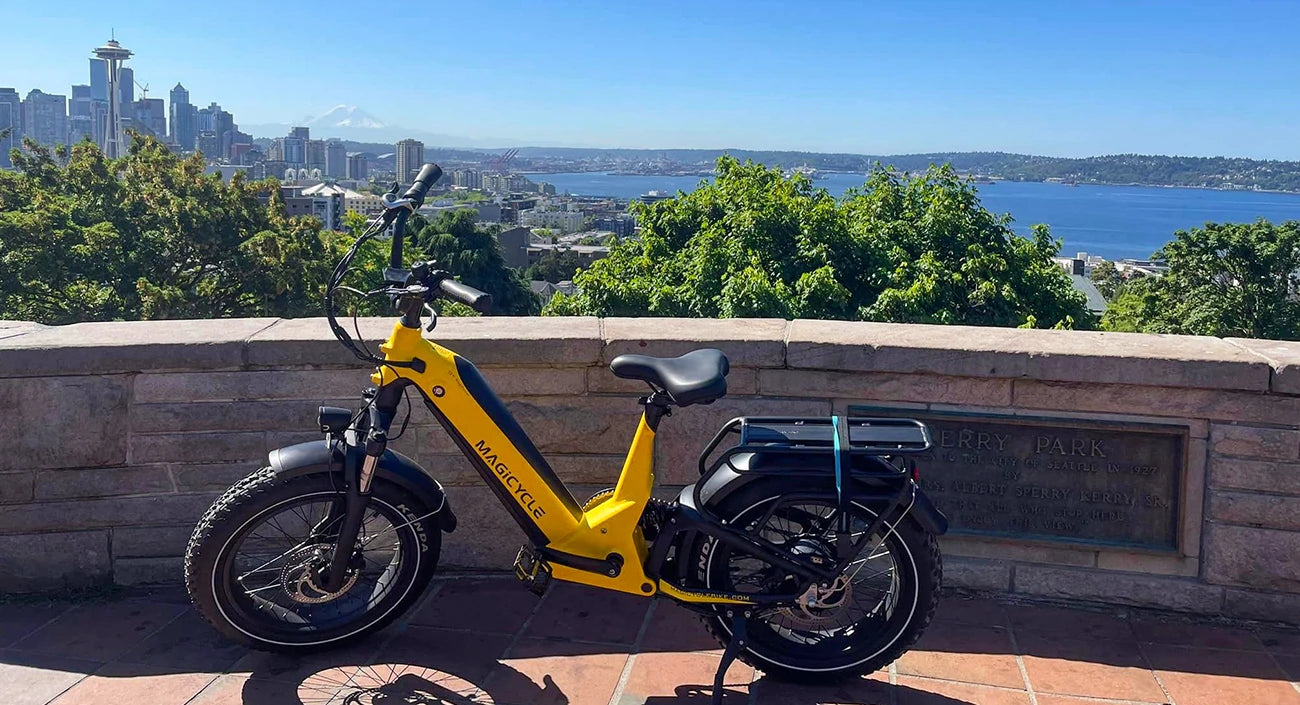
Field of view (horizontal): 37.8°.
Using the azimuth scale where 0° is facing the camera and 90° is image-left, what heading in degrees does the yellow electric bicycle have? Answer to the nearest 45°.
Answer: approximately 90°

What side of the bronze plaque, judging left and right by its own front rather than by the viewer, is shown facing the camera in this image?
front

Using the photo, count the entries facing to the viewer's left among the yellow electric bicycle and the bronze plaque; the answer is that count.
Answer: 1

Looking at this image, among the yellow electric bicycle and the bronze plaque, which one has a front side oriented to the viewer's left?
the yellow electric bicycle

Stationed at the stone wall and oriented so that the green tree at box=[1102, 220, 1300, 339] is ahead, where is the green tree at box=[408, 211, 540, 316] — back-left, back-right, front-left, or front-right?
front-left

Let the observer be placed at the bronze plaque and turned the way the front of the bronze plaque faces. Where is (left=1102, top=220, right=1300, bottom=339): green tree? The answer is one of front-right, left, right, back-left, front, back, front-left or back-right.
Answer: back

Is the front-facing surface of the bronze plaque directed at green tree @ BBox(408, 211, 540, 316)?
no

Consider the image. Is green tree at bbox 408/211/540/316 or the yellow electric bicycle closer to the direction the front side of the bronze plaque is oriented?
the yellow electric bicycle

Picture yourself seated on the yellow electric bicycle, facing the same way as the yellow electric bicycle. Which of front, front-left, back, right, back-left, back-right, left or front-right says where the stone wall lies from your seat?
right

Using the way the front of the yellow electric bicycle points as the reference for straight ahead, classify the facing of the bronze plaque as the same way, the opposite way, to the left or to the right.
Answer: to the left

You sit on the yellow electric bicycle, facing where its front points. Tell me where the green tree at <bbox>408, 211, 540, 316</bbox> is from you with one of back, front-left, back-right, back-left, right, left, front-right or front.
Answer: right

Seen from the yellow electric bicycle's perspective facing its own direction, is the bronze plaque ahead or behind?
behind
